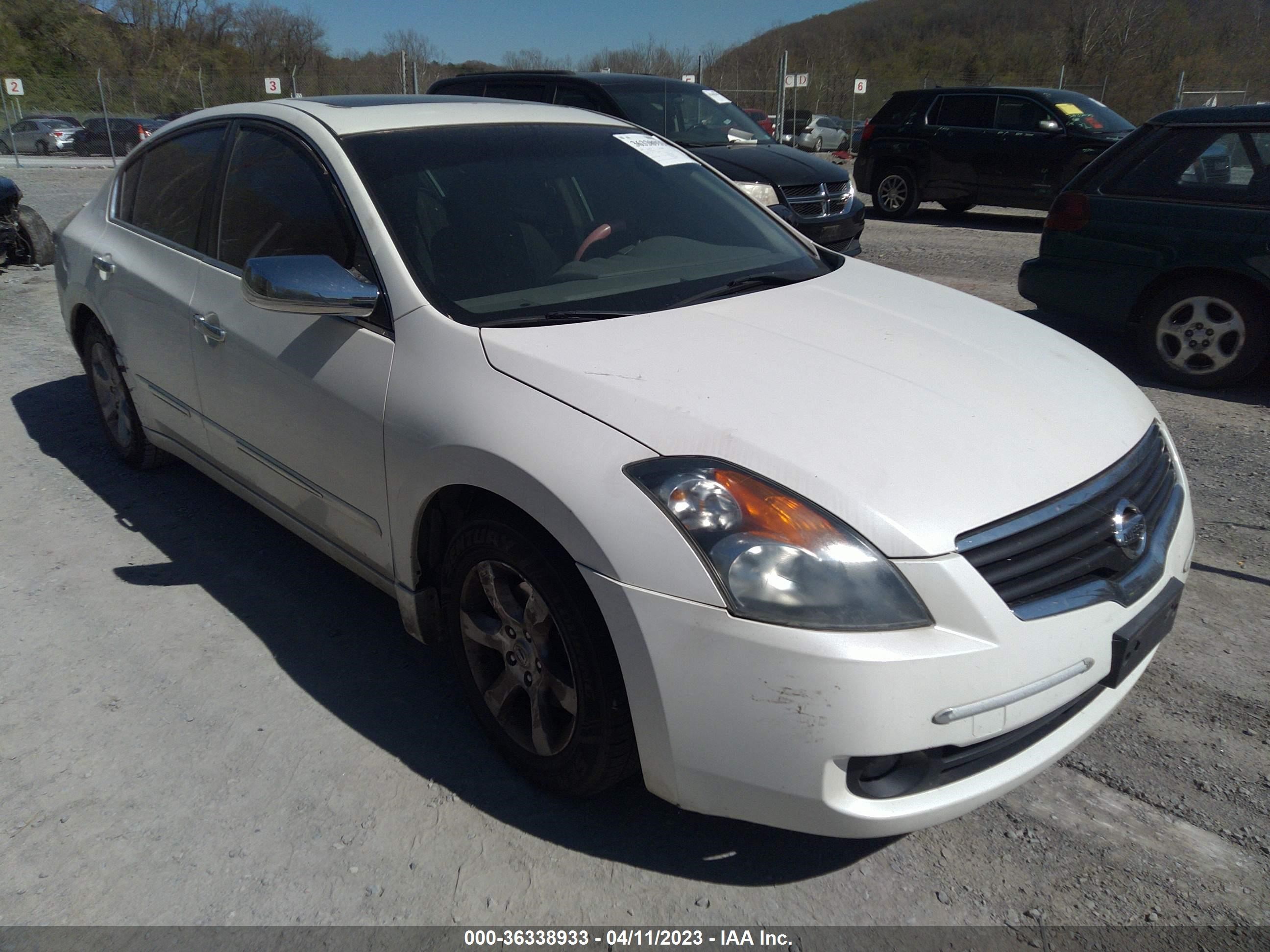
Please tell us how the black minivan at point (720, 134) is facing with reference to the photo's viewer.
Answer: facing the viewer and to the right of the viewer

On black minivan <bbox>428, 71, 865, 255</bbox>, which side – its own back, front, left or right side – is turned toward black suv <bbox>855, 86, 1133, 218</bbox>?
left

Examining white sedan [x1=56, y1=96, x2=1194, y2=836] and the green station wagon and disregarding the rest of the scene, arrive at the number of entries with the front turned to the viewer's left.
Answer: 0

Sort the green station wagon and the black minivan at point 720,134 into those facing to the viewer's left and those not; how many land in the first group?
0

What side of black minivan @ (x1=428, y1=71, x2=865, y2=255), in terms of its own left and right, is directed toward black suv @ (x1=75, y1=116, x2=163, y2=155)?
back

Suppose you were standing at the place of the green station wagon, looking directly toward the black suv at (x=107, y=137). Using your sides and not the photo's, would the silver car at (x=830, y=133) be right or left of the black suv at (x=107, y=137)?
right

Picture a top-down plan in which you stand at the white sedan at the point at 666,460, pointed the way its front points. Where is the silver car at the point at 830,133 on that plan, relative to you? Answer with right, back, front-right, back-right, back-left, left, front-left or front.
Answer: back-left

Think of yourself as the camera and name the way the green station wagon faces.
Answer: facing to the right of the viewer

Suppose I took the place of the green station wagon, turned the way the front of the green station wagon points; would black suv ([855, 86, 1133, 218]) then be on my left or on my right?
on my left

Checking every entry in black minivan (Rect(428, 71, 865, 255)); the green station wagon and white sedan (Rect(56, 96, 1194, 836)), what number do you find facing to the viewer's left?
0

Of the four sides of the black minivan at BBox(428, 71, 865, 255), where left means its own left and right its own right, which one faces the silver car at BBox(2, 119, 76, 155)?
back

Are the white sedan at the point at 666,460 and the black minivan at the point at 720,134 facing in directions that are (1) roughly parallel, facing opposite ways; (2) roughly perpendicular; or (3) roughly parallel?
roughly parallel

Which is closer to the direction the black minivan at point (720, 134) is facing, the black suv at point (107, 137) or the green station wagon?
the green station wagon

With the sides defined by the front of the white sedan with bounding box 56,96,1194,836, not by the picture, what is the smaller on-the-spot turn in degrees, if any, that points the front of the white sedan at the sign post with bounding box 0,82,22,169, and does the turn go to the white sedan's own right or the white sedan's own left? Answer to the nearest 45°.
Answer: approximately 180°
